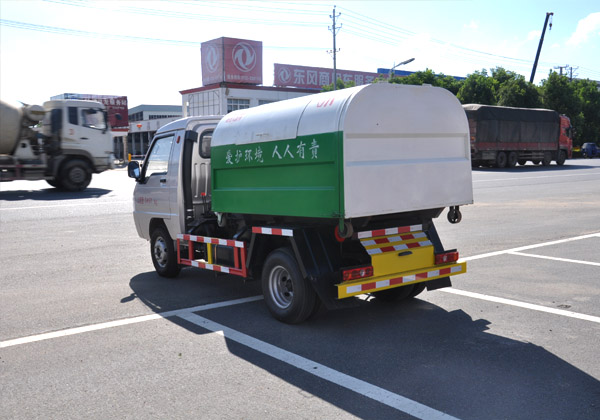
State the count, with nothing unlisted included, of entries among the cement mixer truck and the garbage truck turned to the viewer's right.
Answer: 1

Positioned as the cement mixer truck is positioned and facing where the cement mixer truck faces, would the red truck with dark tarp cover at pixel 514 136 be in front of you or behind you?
in front

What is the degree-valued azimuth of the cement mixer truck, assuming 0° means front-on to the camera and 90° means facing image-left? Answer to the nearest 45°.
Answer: approximately 270°

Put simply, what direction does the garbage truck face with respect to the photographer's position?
facing away from the viewer and to the left of the viewer

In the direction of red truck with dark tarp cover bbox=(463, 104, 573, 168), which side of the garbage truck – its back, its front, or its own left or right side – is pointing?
right

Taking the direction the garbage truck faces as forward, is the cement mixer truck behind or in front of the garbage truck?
in front

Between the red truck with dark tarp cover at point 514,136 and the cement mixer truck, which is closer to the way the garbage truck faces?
the cement mixer truck

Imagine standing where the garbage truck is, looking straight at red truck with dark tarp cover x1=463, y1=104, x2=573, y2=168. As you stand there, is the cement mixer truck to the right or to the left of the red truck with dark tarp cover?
left

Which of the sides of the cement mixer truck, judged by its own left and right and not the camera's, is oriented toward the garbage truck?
right

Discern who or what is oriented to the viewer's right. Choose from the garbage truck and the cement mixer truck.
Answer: the cement mixer truck

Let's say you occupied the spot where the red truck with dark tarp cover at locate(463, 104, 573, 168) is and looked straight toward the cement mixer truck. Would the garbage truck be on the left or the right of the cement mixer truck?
left
